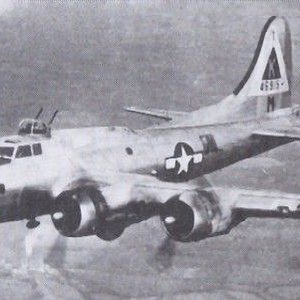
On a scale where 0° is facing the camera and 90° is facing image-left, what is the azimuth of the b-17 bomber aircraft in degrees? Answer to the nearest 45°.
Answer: approximately 45°
